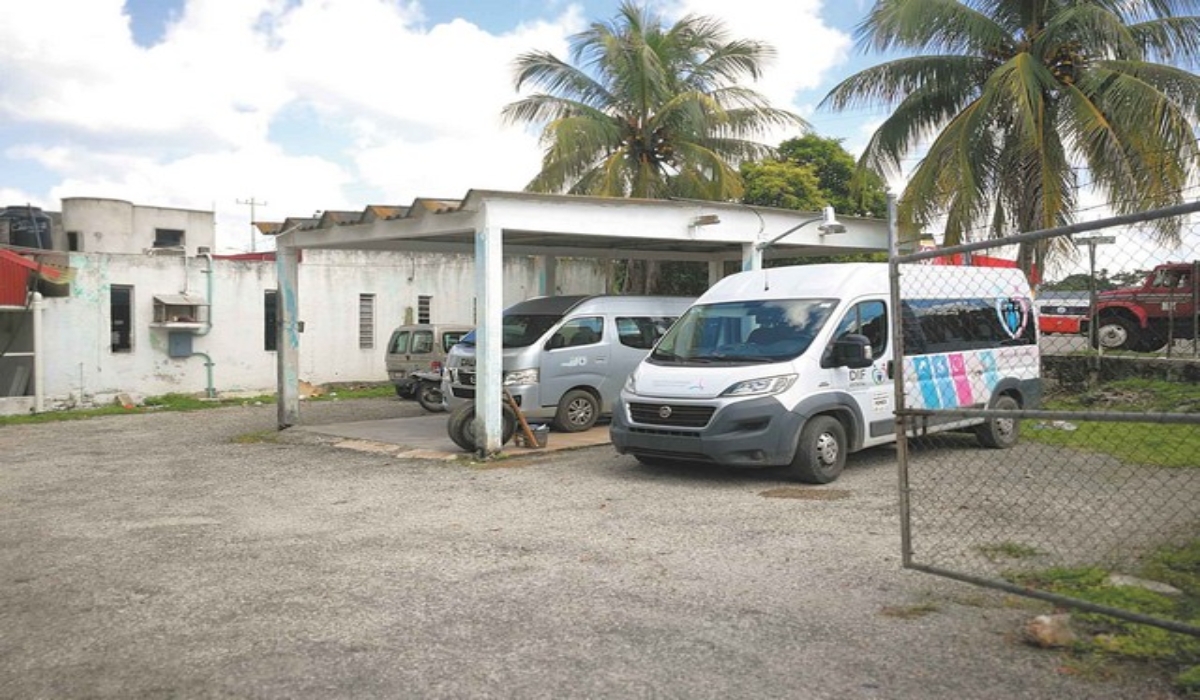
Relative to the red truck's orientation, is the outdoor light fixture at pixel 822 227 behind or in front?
in front

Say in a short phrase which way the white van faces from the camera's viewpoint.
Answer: facing the viewer and to the left of the viewer

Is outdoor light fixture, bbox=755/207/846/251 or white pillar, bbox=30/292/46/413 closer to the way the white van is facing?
the white pillar

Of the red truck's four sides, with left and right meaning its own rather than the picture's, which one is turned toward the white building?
front

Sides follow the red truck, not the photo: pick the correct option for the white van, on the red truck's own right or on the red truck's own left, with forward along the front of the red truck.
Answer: on the red truck's own left

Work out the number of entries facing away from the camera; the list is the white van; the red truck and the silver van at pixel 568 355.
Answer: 0

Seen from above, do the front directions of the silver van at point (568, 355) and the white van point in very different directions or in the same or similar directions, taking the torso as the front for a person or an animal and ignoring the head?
same or similar directions

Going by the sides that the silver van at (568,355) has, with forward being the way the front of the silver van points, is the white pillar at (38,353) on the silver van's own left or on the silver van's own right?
on the silver van's own right

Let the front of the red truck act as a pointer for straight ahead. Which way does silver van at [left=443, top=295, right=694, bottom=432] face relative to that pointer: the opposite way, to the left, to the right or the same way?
to the left

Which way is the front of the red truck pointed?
to the viewer's left

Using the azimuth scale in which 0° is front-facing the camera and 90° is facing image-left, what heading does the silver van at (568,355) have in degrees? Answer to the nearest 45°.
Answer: approximately 45°

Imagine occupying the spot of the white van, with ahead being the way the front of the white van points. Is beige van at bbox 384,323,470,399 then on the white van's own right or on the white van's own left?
on the white van's own right

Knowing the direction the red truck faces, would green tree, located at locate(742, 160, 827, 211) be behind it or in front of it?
in front

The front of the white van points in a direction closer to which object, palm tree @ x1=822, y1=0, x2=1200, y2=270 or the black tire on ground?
the black tire on ground

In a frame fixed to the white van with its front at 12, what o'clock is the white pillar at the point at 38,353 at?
The white pillar is roughly at 2 o'clock from the white van.
